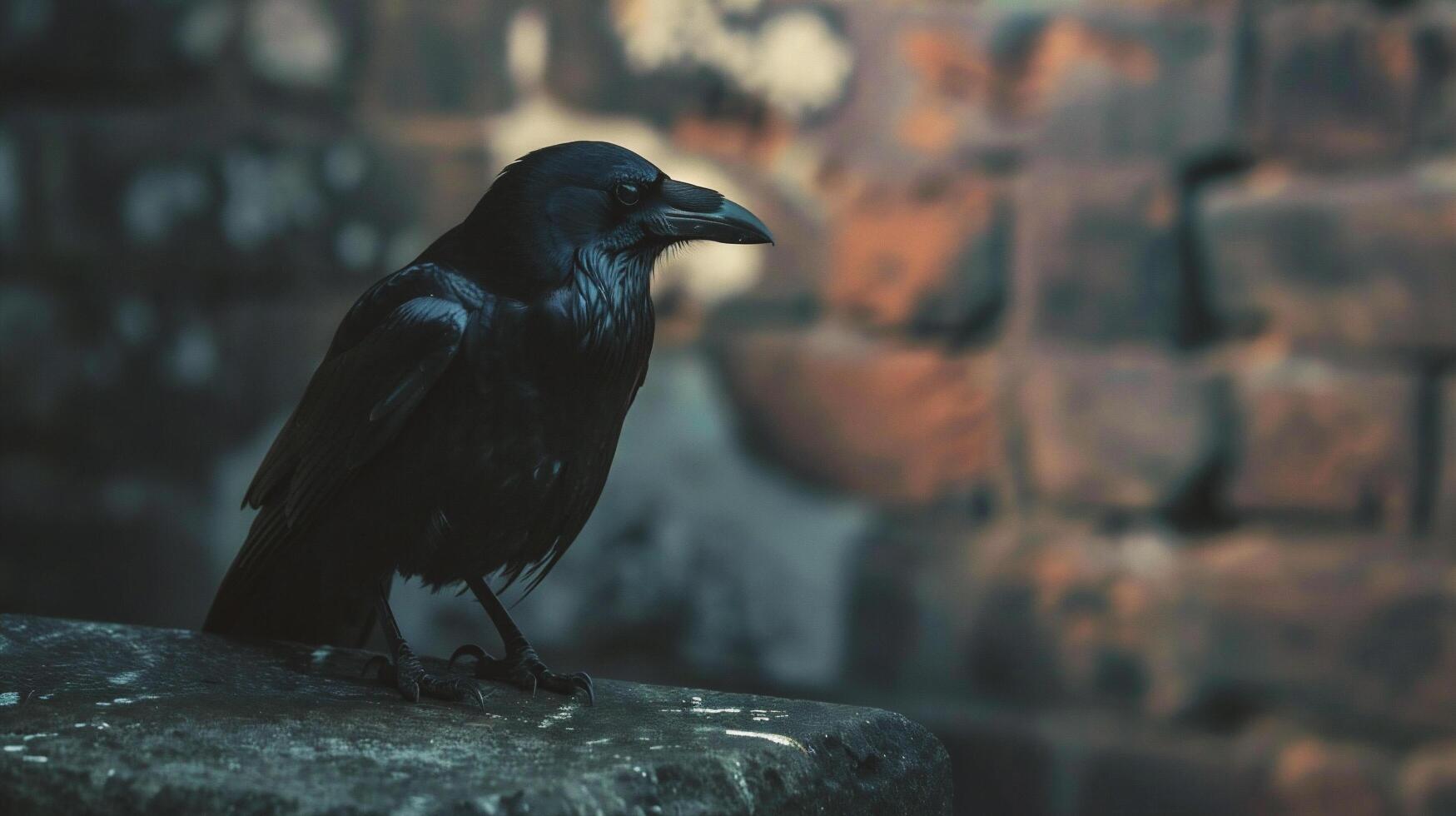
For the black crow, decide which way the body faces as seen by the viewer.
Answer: to the viewer's right
